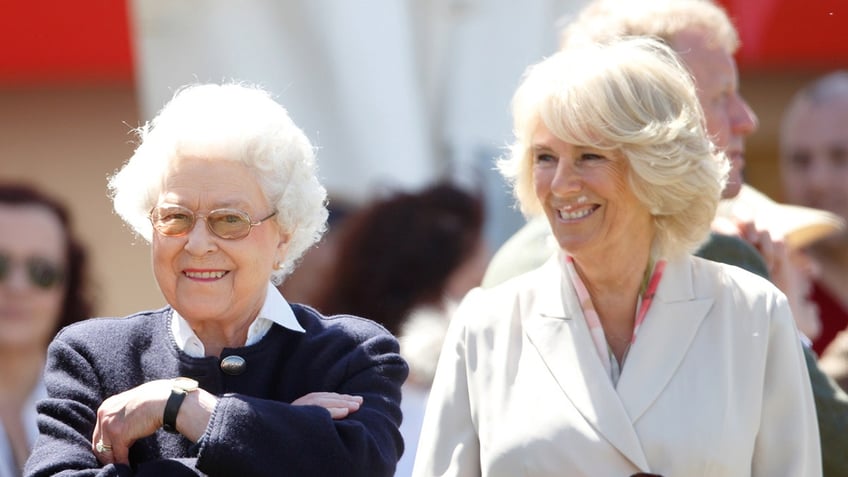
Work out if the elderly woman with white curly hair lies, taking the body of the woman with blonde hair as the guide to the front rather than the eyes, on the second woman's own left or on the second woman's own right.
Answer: on the second woman's own right

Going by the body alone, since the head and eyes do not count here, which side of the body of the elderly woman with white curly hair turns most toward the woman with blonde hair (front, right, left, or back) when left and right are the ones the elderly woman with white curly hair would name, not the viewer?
left

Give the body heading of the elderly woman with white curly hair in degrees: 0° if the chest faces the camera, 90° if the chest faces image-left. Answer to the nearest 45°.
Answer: approximately 0°

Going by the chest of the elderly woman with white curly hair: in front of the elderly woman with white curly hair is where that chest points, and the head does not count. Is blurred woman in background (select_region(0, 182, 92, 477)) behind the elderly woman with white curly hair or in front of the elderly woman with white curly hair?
behind

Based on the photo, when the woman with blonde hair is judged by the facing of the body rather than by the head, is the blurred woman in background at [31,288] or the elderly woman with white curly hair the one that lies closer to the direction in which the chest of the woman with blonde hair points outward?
the elderly woman with white curly hair

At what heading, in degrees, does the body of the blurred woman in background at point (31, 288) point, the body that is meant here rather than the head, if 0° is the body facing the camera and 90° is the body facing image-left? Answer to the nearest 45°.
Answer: approximately 0°

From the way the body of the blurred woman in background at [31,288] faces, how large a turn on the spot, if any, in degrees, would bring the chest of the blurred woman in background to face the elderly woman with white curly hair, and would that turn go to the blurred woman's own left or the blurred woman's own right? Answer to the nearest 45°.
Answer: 0° — they already face them

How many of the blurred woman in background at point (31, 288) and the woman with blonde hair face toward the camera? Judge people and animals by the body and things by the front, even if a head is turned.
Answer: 2
